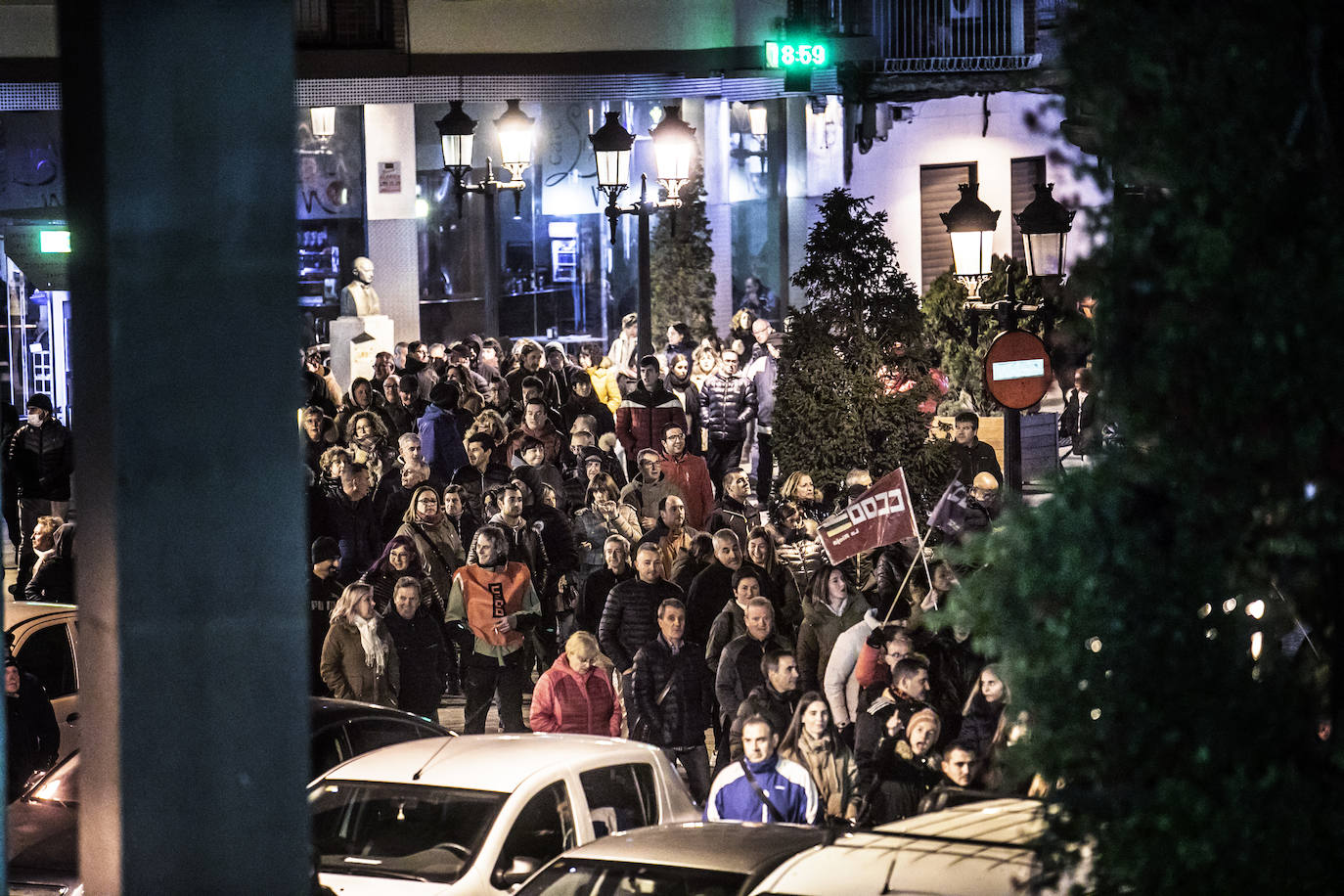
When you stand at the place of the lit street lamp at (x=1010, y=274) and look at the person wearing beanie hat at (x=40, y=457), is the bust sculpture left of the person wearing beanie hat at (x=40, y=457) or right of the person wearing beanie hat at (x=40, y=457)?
right

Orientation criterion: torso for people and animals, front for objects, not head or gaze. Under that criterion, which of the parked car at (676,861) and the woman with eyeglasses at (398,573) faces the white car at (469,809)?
the woman with eyeglasses

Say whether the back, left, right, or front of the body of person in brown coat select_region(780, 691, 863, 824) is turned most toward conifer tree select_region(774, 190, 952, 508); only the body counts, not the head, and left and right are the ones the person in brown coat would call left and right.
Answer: back

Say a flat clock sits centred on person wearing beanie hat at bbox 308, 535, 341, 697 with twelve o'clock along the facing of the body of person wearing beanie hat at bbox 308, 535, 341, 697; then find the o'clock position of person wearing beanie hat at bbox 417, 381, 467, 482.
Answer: person wearing beanie hat at bbox 417, 381, 467, 482 is roughly at 8 o'clock from person wearing beanie hat at bbox 308, 535, 341, 697.

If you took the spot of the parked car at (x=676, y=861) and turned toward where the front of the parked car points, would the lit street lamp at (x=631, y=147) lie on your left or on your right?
on your right

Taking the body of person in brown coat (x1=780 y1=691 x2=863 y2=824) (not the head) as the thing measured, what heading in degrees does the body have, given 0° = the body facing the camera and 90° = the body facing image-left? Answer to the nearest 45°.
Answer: approximately 0°

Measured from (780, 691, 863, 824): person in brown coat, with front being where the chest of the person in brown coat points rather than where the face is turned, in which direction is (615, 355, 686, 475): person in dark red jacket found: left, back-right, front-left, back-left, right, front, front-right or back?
back

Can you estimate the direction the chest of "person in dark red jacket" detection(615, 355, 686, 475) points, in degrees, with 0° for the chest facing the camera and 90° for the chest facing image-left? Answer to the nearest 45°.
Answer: approximately 0°

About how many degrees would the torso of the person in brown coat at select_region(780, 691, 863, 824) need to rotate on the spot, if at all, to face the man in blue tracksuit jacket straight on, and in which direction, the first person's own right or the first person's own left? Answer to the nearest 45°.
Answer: approximately 45° to the first person's own right

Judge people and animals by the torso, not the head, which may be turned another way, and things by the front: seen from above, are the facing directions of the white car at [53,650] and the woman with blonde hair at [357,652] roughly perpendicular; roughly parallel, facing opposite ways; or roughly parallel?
roughly perpendicular

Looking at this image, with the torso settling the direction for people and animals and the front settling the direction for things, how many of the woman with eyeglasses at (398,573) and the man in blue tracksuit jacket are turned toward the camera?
2

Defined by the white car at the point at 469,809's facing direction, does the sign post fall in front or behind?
behind
